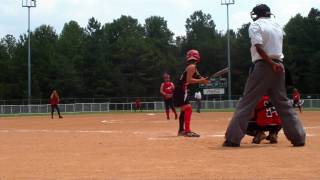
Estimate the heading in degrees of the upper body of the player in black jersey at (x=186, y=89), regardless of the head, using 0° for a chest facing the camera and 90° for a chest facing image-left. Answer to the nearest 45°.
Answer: approximately 270°

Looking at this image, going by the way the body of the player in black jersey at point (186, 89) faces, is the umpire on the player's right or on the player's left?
on the player's right

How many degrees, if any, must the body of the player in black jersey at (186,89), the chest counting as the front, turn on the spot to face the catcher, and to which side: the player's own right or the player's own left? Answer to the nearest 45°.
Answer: approximately 45° to the player's own right
